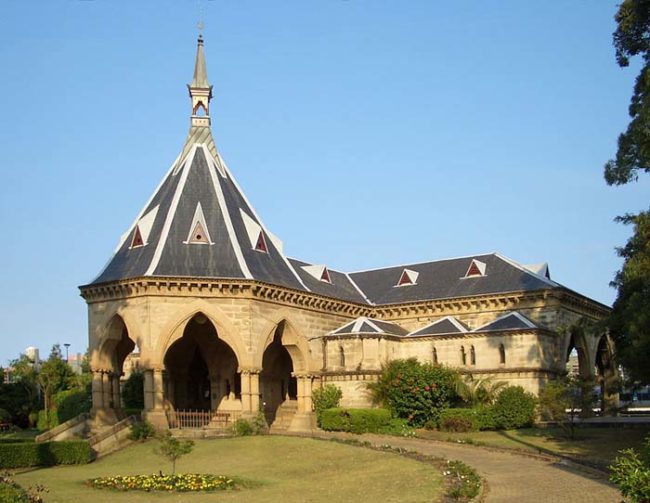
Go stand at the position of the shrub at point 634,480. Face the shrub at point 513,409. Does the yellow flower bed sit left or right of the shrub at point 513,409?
left

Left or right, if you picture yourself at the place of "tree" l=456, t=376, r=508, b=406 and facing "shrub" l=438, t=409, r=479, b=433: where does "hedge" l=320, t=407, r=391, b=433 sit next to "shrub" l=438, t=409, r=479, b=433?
right

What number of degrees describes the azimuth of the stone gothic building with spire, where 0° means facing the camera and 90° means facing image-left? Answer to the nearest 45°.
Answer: approximately 45°

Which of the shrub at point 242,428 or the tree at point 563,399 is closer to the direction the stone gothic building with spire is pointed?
the shrub

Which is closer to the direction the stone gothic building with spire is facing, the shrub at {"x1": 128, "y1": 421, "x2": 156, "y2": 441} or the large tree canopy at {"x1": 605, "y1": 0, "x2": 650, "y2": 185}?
the shrub

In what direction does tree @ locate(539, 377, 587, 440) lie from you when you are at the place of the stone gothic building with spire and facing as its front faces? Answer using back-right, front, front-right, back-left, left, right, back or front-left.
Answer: left

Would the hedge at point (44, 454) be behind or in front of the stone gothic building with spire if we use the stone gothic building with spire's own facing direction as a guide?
in front

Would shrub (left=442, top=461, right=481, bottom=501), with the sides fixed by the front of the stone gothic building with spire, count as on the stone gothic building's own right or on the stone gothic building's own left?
on the stone gothic building's own left

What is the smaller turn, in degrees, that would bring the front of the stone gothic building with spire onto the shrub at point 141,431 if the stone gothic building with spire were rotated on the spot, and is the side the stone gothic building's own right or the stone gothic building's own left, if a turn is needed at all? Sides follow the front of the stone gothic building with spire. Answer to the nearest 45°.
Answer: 0° — it already faces it

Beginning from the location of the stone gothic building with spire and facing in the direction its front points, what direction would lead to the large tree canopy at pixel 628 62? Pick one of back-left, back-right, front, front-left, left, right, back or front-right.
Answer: left
